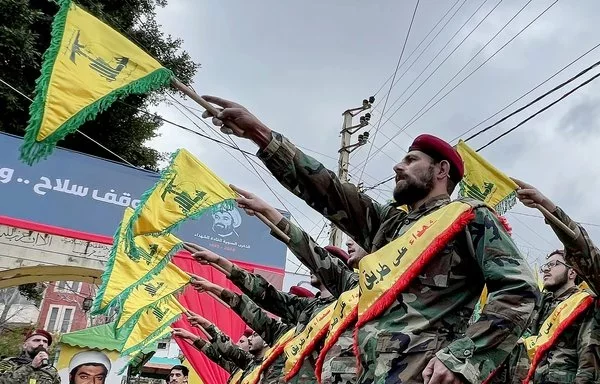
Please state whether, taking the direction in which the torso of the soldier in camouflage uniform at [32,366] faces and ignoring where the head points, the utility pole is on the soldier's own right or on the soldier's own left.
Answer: on the soldier's own left

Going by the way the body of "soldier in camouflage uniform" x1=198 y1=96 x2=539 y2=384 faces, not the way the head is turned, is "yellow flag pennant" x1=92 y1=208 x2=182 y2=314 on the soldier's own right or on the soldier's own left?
on the soldier's own right

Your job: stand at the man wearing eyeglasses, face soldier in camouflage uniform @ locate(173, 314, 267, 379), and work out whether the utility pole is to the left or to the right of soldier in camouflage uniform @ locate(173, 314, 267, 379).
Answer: right

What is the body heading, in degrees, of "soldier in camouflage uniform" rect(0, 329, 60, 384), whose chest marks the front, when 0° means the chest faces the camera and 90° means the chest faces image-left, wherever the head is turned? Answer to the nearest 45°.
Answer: approximately 315°

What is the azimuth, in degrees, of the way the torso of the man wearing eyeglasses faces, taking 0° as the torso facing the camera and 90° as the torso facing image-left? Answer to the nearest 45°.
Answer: approximately 45°

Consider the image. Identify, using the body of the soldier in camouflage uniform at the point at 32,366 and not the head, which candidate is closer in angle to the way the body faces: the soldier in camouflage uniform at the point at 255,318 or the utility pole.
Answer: the soldier in camouflage uniform

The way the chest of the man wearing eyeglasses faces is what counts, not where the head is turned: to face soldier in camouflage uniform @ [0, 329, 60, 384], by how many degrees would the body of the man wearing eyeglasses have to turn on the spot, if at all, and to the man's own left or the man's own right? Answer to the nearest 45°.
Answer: approximately 45° to the man's own right
